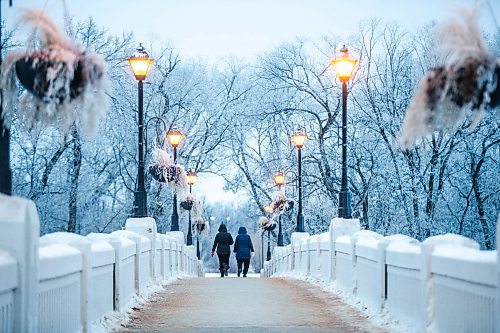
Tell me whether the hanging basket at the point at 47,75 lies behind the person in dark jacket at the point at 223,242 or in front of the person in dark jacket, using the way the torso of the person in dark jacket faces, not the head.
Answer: behind

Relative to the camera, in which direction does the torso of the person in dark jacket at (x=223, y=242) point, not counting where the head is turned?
away from the camera

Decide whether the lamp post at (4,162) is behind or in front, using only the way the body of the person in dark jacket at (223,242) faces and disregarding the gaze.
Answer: behind

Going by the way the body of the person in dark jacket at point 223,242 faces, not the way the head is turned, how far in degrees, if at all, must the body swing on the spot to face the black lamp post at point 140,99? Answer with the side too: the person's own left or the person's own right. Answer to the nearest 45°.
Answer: approximately 180°

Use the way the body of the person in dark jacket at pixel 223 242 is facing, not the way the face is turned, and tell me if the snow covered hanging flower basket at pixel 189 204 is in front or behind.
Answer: in front

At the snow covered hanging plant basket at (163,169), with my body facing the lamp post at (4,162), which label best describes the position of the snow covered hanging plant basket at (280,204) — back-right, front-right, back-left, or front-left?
back-left

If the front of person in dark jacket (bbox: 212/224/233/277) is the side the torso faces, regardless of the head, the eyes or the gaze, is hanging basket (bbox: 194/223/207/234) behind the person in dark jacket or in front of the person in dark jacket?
in front

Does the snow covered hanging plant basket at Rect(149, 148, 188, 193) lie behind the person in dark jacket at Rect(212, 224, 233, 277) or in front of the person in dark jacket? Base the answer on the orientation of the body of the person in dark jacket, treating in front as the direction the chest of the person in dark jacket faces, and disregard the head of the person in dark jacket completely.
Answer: behind
